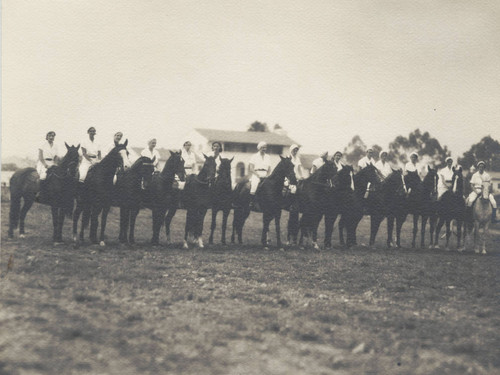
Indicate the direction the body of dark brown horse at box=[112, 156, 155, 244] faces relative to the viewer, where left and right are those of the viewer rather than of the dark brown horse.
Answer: facing the viewer and to the right of the viewer

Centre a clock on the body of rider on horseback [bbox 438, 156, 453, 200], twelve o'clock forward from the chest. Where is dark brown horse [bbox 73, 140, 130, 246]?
The dark brown horse is roughly at 3 o'clock from the rider on horseback.

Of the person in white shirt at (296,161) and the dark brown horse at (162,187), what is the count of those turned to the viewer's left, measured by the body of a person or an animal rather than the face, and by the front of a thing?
0

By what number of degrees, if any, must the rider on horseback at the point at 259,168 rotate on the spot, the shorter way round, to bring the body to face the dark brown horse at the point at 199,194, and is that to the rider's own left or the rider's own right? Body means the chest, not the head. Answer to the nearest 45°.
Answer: approximately 90° to the rider's own right

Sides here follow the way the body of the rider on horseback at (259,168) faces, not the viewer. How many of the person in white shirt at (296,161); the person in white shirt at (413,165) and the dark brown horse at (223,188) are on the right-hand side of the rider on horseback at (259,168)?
1

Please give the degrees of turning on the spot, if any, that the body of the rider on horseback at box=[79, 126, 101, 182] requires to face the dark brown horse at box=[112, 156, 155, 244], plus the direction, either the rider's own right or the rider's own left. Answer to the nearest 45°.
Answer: approximately 45° to the rider's own left

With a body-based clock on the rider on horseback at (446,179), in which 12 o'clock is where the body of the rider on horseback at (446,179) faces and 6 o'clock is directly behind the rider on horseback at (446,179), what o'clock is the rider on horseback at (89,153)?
the rider on horseback at (89,153) is roughly at 3 o'clock from the rider on horseback at (446,179).

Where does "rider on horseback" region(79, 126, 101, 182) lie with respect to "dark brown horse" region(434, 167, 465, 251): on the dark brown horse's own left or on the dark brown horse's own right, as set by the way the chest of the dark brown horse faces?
on the dark brown horse's own right

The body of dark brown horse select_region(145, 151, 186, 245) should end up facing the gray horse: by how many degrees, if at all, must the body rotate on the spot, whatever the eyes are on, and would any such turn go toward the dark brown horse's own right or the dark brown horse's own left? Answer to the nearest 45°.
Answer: approximately 45° to the dark brown horse's own left
